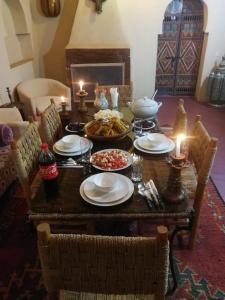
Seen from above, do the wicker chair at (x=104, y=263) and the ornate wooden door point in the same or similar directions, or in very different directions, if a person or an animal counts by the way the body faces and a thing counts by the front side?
very different directions

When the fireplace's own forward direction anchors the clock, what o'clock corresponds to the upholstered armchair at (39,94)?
The upholstered armchair is roughly at 2 o'clock from the fireplace.

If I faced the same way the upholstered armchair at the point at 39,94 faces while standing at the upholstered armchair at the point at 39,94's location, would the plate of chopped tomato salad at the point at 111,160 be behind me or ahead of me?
ahead

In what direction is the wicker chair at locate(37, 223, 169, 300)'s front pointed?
away from the camera

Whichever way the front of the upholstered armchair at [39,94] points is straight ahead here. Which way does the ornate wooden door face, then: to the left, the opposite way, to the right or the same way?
to the right

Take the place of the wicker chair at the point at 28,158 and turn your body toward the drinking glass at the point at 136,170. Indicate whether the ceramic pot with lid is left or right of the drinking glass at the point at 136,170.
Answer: left

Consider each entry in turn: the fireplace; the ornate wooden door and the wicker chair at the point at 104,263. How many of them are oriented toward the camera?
2

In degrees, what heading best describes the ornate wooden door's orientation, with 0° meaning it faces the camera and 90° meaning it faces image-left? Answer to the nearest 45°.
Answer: approximately 0°

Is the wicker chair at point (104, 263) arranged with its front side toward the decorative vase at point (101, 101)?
yes
